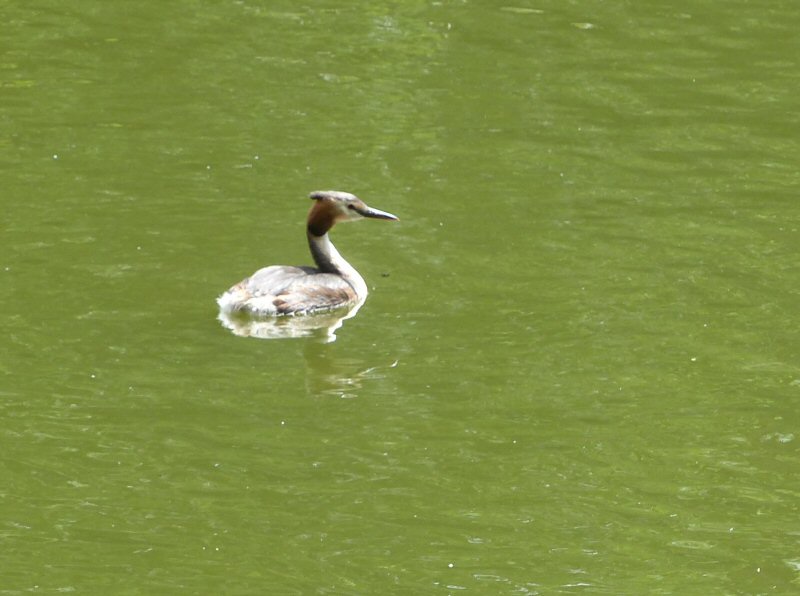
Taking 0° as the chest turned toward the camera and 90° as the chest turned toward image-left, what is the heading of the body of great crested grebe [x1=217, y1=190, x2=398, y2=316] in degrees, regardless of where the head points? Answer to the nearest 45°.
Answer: approximately 270°
